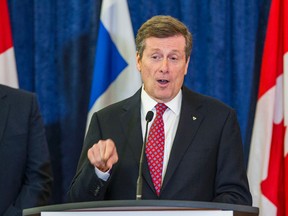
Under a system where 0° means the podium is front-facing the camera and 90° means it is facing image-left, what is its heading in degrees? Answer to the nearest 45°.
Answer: approximately 0°

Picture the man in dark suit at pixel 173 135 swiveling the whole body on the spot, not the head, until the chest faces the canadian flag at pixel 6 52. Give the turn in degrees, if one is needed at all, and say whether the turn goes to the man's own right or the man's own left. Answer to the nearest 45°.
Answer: approximately 135° to the man's own right

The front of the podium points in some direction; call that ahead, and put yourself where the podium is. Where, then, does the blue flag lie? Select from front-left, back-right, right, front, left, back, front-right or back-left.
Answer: back

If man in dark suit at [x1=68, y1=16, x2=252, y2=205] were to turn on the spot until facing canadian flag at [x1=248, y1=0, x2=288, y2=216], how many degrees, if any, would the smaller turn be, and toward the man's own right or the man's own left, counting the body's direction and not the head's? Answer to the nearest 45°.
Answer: approximately 135° to the man's own left

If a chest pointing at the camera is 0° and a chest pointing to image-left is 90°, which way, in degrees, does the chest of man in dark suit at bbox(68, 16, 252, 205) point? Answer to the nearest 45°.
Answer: approximately 0°
